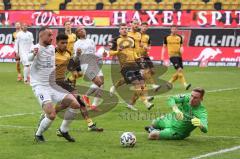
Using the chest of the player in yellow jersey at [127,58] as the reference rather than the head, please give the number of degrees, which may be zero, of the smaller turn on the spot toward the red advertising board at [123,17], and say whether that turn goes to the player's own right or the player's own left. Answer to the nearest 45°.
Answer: approximately 180°

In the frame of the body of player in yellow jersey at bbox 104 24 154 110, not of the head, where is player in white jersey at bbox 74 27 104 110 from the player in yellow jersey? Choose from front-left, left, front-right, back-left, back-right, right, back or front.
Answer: right

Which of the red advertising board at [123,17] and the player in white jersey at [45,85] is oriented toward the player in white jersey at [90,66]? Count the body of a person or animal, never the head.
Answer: the red advertising board

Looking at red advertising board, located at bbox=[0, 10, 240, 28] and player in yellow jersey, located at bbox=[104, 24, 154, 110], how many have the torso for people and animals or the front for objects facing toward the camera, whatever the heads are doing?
2

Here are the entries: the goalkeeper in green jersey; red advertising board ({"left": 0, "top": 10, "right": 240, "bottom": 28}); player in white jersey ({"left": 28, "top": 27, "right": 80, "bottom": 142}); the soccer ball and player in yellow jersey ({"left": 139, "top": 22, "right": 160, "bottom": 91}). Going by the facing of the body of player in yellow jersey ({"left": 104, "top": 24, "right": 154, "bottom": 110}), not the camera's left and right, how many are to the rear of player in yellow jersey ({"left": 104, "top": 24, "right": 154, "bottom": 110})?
2

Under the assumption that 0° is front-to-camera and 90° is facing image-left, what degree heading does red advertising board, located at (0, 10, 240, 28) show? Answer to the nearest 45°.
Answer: approximately 0°

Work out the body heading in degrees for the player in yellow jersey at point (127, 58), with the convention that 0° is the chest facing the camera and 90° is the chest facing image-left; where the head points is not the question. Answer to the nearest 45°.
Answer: approximately 0°

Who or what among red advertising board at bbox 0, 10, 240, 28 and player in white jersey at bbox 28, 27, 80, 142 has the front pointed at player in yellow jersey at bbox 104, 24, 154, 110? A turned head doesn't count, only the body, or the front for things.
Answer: the red advertising board

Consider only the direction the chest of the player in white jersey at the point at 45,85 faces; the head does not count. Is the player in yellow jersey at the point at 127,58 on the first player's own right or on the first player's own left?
on the first player's own left

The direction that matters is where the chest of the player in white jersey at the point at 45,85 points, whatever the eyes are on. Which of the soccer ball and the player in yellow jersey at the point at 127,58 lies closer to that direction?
the soccer ball

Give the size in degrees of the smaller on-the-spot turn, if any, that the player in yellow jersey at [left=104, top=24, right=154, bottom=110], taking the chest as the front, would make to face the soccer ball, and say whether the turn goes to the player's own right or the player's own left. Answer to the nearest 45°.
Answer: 0° — they already face it

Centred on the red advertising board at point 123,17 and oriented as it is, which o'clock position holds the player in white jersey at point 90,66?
The player in white jersey is roughly at 12 o'clock from the red advertising board.
